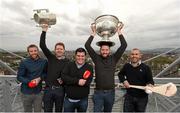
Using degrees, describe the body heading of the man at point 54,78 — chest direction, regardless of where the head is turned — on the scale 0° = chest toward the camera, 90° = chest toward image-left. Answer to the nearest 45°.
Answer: approximately 0°

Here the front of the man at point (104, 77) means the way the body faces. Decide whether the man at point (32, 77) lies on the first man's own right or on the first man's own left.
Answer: on the first man's own right

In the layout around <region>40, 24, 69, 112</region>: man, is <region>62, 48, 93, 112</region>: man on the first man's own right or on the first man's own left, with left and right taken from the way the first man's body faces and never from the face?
on the first man's own left

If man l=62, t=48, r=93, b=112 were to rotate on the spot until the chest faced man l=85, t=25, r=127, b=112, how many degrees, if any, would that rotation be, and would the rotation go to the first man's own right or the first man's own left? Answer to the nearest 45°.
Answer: approximately 90° to the first man's own left

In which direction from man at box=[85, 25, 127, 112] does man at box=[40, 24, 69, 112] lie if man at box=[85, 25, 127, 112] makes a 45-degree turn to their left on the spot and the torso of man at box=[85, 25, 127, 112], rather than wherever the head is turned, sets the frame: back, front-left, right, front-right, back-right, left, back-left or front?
back-right

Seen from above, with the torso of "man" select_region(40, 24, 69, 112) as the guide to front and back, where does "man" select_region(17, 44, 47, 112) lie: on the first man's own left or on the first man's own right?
on the first man's own right
